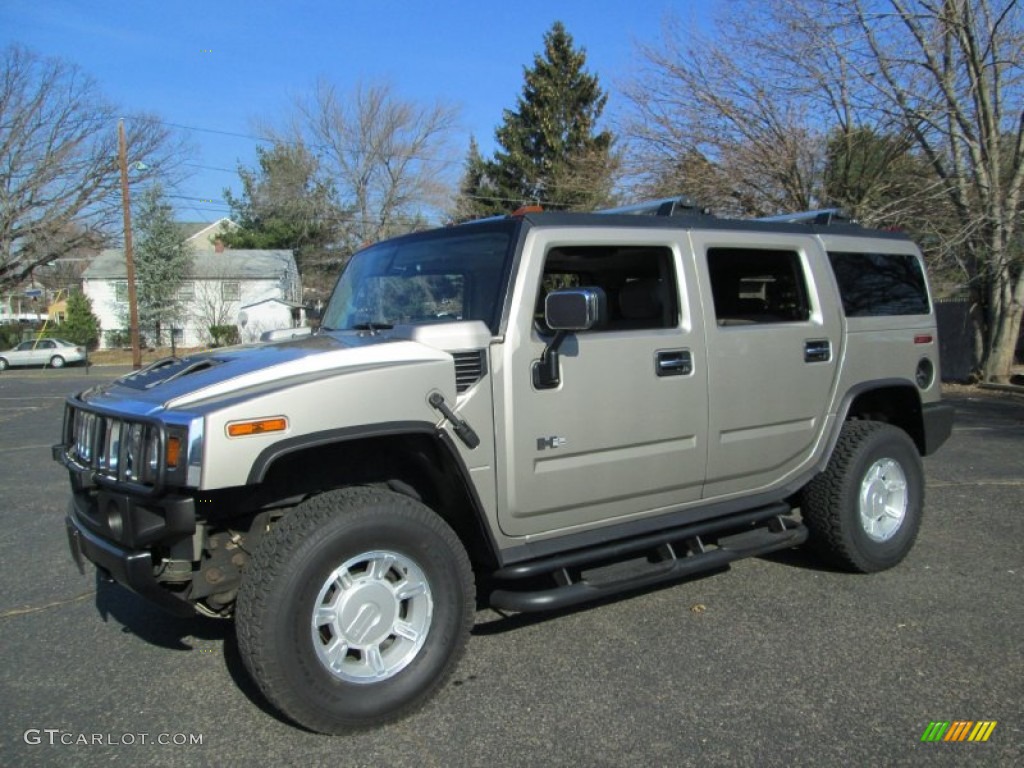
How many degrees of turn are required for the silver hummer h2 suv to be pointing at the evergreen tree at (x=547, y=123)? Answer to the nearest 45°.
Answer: approximately 135° to its right

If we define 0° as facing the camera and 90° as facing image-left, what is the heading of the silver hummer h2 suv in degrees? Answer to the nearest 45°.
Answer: approximately 45°

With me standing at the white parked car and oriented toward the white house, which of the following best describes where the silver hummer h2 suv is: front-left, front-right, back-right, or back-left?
back-right
